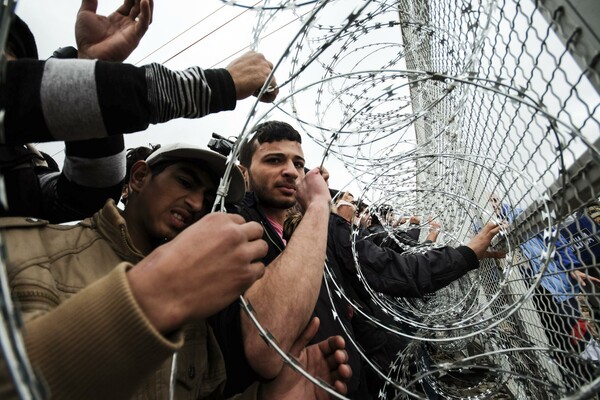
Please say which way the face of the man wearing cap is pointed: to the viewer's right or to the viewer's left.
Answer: to the viewer's right

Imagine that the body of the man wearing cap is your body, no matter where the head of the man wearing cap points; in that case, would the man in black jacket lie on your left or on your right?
on your left

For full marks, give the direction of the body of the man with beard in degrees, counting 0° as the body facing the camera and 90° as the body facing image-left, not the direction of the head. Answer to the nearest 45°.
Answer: approximately 315°

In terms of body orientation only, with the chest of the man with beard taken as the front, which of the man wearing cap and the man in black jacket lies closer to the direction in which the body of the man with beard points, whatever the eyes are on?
the man wearing cap

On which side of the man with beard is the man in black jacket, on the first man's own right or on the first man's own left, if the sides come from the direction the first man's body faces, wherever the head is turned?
on the first man's own left

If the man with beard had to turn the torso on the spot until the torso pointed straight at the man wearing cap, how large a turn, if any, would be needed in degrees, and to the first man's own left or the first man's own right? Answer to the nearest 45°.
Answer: approximately 45° to the first man's own right
